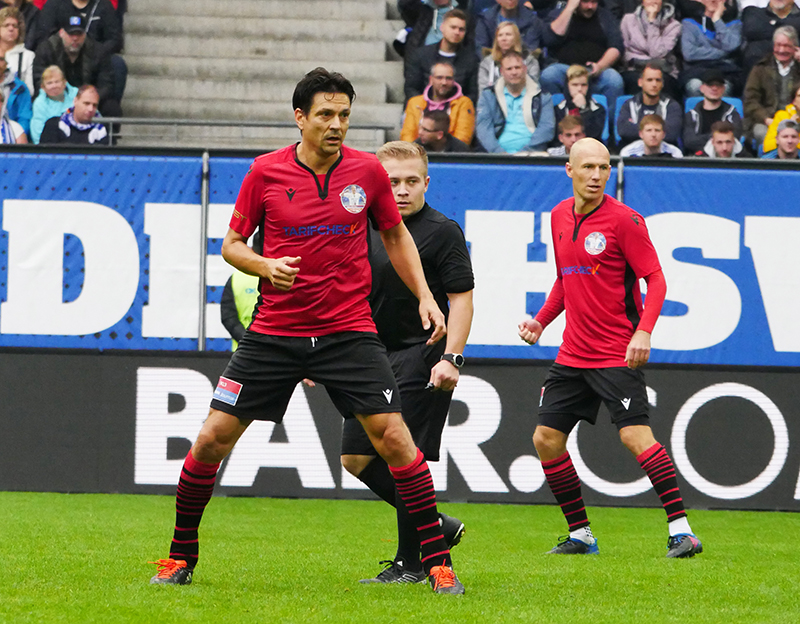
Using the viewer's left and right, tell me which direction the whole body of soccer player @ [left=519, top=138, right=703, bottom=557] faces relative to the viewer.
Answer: facing the viewer and to the left of the viewer

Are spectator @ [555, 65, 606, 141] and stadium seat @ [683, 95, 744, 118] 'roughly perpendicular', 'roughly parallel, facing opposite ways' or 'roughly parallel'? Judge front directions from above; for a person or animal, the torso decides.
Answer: roughly parallel

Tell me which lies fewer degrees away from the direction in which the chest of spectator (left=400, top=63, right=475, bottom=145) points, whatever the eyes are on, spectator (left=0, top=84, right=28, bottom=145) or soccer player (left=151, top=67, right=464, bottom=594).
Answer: the soccer player

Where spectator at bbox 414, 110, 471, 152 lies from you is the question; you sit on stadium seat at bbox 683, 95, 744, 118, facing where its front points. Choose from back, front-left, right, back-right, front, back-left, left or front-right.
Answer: front-right

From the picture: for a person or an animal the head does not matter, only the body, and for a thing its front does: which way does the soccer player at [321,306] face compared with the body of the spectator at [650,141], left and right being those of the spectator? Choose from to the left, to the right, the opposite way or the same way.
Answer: the same way

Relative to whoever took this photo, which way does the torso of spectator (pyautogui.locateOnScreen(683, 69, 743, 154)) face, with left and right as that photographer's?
facing the viewer

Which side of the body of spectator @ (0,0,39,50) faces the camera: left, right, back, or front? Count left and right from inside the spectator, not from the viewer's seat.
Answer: front

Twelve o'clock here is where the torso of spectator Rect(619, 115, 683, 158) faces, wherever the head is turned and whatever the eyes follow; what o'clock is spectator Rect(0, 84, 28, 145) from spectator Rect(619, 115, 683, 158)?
spectator Rect(0, 84, 28, 145) is roughly at 3 o'clock from spectator Rect(619, 115, 683, 158).

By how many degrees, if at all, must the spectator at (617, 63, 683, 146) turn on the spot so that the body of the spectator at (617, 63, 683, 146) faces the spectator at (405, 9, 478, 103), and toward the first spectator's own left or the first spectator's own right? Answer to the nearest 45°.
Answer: approximately 90° to the first spectator's own right

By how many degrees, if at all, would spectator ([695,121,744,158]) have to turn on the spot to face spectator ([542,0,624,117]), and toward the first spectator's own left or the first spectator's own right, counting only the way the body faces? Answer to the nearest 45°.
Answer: approximately 135° to the first spectator's own right

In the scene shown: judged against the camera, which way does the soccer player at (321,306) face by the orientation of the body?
toward the camera

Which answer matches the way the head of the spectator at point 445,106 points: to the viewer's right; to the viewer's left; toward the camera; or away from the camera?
toward the camera

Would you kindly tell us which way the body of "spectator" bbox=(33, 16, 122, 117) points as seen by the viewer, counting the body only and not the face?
toward the camera

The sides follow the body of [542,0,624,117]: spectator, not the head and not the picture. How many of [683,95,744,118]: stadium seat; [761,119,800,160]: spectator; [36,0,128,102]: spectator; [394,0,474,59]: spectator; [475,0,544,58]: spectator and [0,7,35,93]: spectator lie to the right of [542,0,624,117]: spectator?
4

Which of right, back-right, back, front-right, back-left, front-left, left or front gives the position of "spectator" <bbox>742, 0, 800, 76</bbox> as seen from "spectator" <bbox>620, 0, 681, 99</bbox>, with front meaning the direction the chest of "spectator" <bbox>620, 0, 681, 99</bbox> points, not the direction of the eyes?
left

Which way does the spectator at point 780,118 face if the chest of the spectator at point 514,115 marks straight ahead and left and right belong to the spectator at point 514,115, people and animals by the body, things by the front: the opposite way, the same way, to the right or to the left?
the same way

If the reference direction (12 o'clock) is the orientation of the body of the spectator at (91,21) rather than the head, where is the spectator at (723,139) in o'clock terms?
the spectator at (723,139) is roughly at 10 o'clock from the spectator at (91,21).

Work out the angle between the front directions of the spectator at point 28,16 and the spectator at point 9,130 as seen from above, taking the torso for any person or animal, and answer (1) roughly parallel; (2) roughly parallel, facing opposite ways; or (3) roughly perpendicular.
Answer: roughly parallel

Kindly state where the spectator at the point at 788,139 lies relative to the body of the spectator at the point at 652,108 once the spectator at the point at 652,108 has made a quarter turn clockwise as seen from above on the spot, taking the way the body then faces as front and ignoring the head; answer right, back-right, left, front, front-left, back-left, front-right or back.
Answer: back-left
